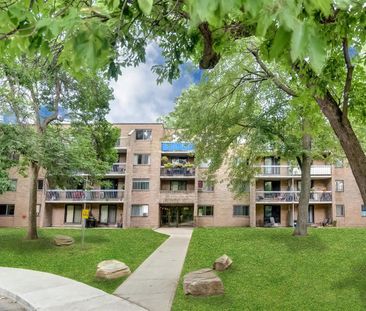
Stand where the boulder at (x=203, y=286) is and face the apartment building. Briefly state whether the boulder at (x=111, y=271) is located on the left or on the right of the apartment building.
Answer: left

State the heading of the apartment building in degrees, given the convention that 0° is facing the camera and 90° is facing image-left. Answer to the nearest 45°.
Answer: approximately 0°

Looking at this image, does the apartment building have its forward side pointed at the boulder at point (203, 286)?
yes

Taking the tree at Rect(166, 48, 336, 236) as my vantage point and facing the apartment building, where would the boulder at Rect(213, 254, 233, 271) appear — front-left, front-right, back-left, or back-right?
back-left

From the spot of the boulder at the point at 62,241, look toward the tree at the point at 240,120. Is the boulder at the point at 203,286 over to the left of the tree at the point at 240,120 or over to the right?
right

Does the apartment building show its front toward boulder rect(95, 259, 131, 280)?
yes

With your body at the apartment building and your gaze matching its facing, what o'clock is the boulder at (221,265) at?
The boulder is roughly at 12 o'clock from the apartment building.
